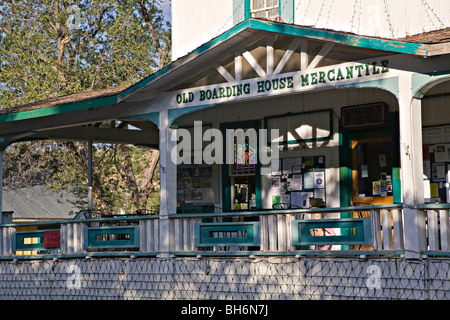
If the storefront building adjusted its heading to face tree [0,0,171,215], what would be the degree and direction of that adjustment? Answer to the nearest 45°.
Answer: approximately 90° to its right

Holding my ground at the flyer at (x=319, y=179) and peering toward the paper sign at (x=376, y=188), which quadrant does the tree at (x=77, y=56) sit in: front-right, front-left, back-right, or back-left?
back-left

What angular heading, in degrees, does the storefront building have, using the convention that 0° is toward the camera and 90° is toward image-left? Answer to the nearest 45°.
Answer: approximately 45°
